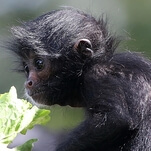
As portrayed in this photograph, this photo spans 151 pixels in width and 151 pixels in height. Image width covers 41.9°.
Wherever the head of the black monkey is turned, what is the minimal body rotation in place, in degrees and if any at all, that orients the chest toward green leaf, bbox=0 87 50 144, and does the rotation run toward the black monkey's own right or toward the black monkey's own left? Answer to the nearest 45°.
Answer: approximately 45° to the black monkey's own left

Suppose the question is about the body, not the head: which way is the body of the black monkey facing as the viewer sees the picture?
to the viewer's left
